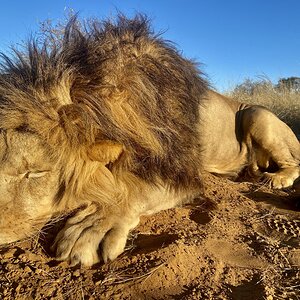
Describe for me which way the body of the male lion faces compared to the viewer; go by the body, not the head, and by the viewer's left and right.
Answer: facing the viewer and to the left of the viewer
